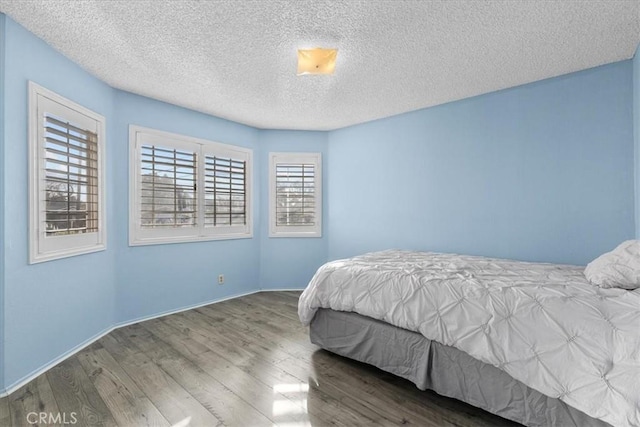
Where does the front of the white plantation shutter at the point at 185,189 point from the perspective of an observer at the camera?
facing the viewer and to the right of the viewer

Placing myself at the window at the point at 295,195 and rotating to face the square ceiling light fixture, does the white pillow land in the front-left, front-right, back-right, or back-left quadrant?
front-left

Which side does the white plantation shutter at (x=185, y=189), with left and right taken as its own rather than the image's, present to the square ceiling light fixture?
front

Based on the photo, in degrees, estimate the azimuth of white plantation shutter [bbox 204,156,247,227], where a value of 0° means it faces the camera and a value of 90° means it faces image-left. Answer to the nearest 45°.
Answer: approximately 315°

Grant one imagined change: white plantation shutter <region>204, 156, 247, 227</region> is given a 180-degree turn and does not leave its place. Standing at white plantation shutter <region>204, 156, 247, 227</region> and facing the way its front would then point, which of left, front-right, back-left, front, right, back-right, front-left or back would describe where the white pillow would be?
back

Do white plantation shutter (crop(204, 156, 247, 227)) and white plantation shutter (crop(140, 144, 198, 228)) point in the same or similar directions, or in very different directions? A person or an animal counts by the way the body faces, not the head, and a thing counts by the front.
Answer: same or similar directions

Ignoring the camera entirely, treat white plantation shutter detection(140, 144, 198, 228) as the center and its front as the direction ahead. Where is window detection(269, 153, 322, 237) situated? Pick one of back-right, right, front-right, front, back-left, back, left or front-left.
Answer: front-left

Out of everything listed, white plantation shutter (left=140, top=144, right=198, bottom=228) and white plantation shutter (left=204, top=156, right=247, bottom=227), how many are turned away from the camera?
0

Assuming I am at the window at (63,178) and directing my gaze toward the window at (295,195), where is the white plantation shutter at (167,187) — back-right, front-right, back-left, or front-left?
front-left

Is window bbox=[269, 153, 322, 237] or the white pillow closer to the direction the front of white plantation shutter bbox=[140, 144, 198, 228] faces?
the white pillow

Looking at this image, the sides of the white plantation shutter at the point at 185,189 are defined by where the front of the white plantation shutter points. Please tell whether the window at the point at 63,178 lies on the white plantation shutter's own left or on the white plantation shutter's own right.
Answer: on the white plantation shutter's own right

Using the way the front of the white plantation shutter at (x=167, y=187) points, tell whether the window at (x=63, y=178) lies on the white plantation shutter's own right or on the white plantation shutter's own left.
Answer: on the white plantation shutter's own right

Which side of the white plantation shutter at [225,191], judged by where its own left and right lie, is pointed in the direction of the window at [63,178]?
right
